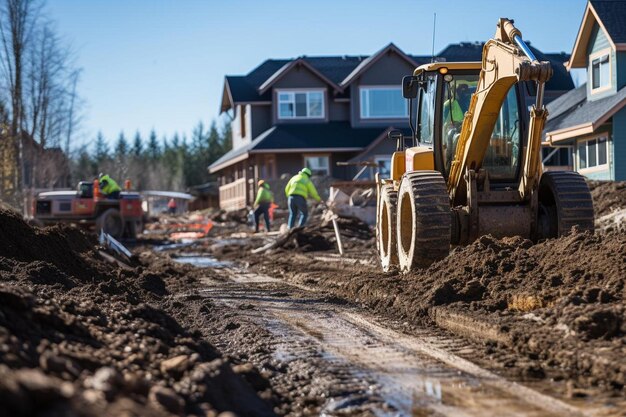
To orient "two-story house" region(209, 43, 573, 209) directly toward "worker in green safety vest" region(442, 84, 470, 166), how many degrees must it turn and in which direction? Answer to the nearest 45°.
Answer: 0° — it already faces them

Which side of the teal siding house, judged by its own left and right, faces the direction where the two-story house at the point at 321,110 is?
right

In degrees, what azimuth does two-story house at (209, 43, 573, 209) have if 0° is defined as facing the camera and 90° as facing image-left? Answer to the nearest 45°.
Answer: approximately 0°

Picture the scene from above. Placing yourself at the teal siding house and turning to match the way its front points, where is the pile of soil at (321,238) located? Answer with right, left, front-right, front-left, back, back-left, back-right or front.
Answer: front

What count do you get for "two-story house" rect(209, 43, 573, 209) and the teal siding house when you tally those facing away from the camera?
0

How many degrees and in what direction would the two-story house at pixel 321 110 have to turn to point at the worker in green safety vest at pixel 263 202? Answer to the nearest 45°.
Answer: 0° — it already faces them

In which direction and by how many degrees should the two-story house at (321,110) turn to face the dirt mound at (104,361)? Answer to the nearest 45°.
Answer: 0° — it already faces it

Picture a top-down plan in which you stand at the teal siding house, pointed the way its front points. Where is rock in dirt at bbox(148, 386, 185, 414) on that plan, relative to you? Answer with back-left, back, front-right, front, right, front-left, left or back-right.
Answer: front-left

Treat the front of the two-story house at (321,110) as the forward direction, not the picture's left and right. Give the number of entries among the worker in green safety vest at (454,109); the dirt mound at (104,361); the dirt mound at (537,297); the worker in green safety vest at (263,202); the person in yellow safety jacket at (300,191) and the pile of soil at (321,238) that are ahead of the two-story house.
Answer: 6

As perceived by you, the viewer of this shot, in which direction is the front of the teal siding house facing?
facing the viewer and to the left of the viewer

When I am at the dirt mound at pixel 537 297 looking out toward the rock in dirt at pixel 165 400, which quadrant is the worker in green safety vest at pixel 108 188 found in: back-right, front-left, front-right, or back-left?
back-right

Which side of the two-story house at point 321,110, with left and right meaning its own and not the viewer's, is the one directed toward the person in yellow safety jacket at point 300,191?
front
